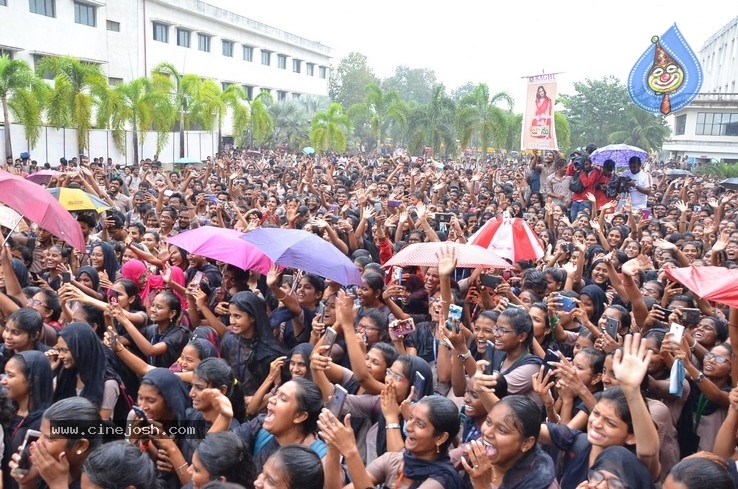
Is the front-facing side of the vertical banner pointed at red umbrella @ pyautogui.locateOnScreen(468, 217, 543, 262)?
yes

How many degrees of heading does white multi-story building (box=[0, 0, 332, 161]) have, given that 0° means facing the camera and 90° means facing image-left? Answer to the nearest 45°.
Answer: approximately 315°

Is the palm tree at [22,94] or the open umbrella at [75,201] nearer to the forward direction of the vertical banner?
the open umbrella

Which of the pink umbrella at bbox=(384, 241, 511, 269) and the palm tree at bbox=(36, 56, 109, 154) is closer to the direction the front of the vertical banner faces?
the pink umbrella

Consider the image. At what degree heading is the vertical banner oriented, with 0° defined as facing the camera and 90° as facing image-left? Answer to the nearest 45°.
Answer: approximately 0°
